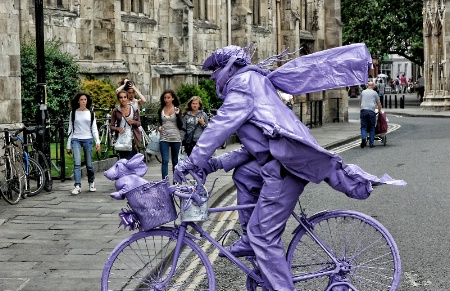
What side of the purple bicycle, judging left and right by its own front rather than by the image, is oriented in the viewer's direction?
left

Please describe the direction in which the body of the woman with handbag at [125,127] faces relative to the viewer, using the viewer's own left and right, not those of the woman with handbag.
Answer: facing the viewer

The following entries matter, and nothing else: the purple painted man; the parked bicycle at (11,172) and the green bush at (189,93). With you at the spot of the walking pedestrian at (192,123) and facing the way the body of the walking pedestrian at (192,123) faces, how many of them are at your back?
1

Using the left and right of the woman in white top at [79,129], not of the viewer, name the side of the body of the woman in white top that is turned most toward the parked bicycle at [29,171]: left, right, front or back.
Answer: right

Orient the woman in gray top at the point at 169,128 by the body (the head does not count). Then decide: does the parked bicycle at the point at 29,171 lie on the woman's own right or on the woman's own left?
on the woman's own right

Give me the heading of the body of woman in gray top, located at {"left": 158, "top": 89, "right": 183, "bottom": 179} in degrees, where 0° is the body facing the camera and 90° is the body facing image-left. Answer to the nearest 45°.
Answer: approximately 0°

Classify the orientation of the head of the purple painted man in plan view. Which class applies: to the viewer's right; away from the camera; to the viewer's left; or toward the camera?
to the viewer's left

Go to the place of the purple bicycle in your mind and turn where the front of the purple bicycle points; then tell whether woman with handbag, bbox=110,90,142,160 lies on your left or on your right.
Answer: on your right

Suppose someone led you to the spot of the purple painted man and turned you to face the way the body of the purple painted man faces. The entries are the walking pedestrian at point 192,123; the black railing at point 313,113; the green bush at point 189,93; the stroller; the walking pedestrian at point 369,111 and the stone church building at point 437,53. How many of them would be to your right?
6

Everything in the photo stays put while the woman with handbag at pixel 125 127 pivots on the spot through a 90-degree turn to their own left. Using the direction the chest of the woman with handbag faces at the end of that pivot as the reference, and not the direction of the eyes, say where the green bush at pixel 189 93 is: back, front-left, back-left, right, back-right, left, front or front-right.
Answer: left

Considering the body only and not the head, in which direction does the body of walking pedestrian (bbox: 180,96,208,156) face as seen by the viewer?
toward the camera

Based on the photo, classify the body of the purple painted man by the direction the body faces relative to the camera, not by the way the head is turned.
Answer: to the viewer's left

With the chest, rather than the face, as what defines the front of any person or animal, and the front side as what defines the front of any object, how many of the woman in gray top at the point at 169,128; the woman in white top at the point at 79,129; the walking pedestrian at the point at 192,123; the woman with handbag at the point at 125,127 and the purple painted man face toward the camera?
4
